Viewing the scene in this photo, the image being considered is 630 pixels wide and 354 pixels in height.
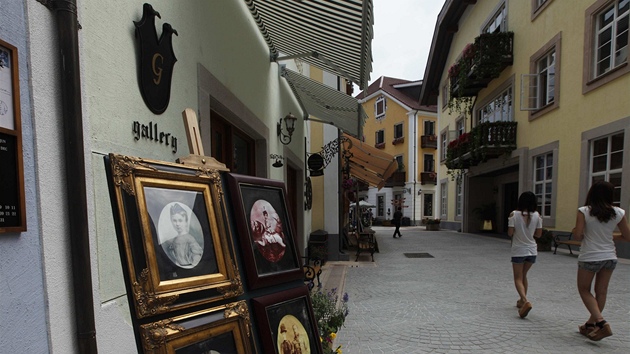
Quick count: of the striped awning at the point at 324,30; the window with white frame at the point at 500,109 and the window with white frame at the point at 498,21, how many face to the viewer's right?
1

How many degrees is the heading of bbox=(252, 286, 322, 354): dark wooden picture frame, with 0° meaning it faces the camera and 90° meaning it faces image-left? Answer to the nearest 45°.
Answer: approximately 315°

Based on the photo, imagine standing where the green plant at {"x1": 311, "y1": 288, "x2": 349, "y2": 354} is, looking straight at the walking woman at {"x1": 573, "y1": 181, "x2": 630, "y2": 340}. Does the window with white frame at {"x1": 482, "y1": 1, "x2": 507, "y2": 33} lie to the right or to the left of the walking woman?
left

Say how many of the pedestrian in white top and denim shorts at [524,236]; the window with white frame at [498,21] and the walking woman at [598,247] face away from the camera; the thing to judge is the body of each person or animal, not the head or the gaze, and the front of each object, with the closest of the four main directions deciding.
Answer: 2

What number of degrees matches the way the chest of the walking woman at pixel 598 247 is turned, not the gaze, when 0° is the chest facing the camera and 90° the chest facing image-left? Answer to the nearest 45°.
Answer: approximately 180°

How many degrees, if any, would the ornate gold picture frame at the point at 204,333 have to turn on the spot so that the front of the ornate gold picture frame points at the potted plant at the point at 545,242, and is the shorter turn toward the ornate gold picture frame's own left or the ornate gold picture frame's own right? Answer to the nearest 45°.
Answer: approximately 90° to the ornate gold picture frame's own left

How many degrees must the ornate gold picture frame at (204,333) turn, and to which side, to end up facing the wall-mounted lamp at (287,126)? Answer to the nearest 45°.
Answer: approximately 135° to its left

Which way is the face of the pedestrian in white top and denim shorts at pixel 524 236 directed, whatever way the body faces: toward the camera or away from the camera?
away from the camera

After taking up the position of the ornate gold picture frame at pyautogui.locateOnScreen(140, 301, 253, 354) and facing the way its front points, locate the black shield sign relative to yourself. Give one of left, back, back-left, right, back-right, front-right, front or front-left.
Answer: back-left

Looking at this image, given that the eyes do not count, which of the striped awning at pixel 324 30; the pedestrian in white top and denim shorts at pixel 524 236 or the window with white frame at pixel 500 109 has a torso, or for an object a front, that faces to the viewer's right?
the striped awning

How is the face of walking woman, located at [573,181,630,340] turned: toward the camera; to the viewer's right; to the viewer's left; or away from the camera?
away from the camera

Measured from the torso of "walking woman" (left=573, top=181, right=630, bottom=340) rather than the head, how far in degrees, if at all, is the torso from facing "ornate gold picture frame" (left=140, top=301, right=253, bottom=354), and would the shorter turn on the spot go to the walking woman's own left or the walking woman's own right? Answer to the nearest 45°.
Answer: approximately 180°

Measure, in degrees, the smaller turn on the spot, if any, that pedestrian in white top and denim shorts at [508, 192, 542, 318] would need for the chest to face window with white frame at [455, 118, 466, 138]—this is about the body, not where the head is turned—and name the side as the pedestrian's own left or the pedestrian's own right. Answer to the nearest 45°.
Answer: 0° — they already face it
